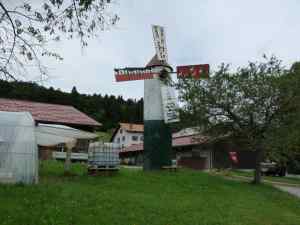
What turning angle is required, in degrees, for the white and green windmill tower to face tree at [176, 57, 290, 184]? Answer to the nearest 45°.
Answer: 0° — it already faces it

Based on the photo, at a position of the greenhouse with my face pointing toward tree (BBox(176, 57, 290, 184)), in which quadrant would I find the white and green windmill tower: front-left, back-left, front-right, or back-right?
front-left

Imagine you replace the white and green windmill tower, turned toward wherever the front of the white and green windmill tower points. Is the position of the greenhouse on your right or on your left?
on your right

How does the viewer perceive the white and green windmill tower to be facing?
facing the viewer and to the right of the viewer

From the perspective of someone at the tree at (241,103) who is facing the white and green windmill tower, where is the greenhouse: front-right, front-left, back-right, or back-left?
front-left

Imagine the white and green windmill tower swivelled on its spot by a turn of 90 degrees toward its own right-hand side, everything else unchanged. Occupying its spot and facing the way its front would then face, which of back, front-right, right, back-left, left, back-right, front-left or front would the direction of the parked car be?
back

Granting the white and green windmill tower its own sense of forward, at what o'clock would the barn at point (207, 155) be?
The barn is roughly at 8 o'clock from the white and green windmill tower.

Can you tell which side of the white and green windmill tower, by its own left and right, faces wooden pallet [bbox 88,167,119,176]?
right

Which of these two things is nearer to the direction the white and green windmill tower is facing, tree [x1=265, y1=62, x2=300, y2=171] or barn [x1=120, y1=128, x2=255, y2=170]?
the tree
